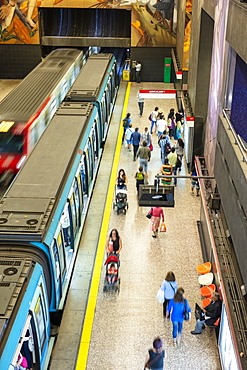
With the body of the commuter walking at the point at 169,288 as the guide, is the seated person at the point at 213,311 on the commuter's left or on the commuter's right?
on the commuter's right

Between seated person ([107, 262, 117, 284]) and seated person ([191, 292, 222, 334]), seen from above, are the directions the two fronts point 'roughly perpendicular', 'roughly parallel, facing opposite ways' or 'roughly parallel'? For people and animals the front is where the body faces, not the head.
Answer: roughly perpendicular

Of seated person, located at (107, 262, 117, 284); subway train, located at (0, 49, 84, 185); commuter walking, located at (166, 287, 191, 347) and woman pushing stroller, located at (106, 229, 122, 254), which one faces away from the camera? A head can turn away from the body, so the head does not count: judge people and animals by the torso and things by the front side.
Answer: the commuter walking

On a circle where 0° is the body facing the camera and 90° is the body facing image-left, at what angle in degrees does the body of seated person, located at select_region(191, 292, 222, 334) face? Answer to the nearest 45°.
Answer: approximately 90°

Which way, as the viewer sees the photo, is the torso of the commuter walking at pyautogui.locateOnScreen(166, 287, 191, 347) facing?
away from the camera

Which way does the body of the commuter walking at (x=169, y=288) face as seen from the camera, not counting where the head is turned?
away from the camera

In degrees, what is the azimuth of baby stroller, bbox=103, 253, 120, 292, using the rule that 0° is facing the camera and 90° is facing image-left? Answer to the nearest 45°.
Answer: approximately 0°

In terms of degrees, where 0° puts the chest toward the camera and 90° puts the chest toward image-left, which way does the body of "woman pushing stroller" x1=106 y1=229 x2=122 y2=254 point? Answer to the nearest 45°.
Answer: approximately 0°

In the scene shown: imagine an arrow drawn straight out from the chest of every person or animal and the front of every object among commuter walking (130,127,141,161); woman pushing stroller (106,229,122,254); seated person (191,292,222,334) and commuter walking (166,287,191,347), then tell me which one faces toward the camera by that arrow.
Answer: the woman pushing stroller

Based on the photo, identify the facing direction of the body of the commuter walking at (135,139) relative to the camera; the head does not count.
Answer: away from the camera

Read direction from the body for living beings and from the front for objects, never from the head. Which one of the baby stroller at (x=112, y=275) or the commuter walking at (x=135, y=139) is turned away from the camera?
the commuter walking
